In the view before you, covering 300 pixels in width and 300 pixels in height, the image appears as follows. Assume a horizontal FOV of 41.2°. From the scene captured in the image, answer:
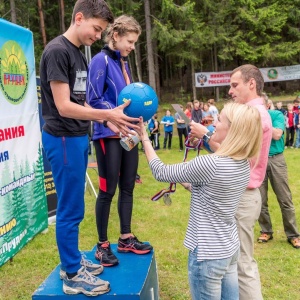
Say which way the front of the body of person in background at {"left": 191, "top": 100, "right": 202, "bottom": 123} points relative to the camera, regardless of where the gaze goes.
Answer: toward the camera

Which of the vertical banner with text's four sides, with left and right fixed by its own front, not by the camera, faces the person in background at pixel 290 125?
left

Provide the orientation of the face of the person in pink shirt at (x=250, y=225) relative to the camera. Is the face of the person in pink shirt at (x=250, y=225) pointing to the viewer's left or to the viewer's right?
to the viewer's left

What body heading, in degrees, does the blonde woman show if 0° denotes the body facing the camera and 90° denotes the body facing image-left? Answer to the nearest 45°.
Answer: approximately 135°

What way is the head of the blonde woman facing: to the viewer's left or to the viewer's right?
to the viewer's left

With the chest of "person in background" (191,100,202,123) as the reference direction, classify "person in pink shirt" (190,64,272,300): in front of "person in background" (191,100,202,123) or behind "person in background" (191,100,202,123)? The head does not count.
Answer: in front

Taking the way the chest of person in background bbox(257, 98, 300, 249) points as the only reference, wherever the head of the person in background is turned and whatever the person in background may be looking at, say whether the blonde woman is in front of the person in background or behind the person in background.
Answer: in front

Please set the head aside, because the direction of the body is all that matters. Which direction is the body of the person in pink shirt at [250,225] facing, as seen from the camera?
to the viewer's left

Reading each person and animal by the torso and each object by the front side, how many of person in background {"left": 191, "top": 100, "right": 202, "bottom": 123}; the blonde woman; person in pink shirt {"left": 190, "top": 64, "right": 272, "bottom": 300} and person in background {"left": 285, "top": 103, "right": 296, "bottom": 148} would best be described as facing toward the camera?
2

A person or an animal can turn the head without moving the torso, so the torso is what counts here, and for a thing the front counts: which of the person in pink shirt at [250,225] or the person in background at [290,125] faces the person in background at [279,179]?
the person in background at [290,125]

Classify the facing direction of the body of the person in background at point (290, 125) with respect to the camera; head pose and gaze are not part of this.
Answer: toward the camera

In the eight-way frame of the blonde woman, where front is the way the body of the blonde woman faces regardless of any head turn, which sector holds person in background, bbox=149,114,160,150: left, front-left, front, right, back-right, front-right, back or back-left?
front-right

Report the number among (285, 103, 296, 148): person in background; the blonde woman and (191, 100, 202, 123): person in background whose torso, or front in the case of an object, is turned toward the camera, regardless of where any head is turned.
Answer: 2

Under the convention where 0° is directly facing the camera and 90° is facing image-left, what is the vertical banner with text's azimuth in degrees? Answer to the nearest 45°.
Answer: approximately 315°

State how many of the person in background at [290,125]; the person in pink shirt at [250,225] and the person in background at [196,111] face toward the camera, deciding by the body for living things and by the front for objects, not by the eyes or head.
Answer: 2

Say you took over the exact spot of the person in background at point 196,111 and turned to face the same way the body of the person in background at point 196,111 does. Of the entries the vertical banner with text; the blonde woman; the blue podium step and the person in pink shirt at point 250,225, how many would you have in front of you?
4

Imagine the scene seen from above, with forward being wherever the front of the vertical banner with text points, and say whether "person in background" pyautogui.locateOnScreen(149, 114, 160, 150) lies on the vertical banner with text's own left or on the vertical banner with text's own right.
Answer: on the vertical banner with text's own left

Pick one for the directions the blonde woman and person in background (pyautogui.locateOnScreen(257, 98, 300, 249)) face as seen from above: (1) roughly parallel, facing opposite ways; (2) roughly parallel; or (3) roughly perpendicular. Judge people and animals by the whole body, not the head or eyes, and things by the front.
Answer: roughly perpendicular
